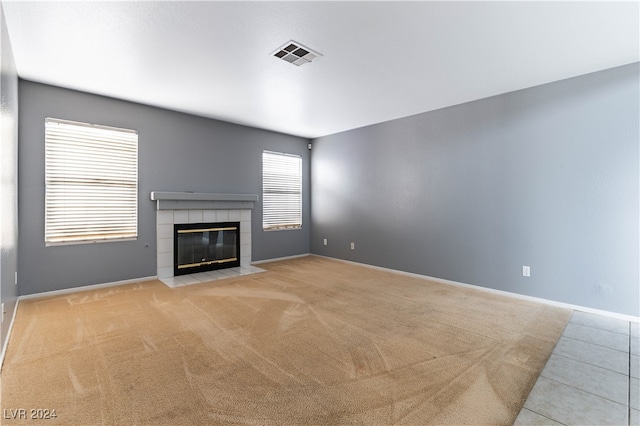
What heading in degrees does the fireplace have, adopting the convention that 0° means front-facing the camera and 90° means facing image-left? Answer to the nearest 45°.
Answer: approximately 315°
